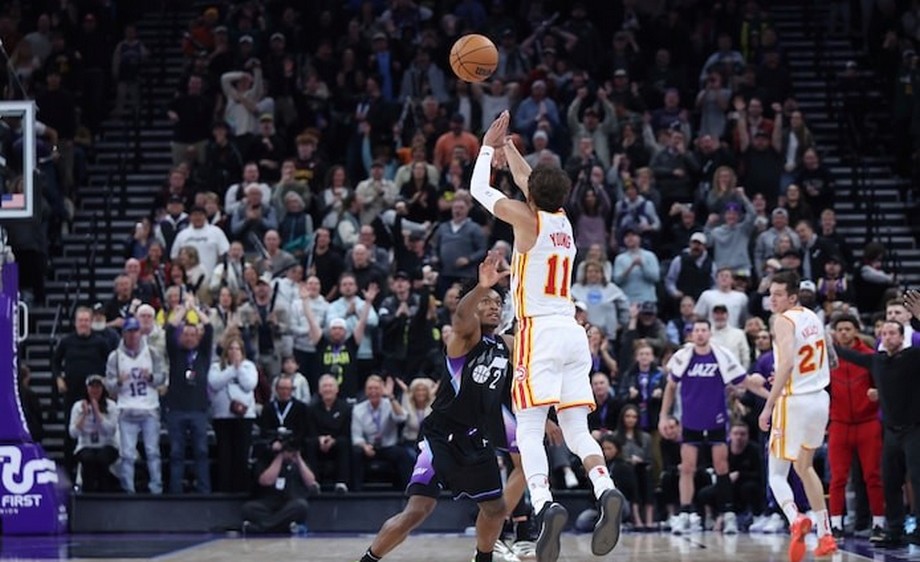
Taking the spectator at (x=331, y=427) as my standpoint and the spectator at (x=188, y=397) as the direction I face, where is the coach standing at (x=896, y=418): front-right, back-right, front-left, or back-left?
back-left

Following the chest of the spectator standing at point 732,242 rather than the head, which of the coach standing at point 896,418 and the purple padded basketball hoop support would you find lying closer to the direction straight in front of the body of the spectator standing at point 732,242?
the coach standing

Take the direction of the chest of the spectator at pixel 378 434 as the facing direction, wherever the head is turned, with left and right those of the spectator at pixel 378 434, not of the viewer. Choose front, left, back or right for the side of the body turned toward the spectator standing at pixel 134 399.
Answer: right

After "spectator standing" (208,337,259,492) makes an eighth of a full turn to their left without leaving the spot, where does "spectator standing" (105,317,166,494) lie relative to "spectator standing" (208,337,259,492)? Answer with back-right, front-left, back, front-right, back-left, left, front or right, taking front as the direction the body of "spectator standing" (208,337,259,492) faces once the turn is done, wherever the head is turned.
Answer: back-right

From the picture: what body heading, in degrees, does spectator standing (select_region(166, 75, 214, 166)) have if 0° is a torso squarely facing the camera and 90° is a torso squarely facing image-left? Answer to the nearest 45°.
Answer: approximately 0°
